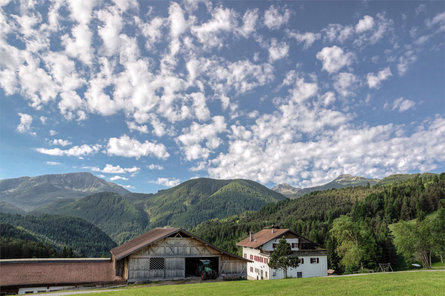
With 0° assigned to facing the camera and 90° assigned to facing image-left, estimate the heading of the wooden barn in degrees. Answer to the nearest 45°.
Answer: approximately 0°

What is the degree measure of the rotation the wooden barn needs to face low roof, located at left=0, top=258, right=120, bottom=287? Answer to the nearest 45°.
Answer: approximately 90° to its right
